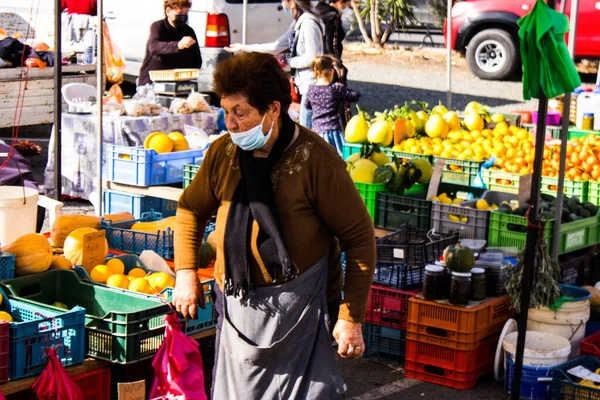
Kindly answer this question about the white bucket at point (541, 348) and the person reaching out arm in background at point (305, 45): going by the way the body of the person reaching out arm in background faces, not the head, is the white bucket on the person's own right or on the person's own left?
on the person's own left

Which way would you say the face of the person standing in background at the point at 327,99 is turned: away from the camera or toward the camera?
away from the camera

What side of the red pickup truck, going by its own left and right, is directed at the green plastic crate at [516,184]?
left

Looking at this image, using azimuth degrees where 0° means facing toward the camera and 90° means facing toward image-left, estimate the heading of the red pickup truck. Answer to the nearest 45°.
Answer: approximately 90°

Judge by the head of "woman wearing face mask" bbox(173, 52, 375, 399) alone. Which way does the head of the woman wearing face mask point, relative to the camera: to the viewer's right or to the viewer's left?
to the viewer's left

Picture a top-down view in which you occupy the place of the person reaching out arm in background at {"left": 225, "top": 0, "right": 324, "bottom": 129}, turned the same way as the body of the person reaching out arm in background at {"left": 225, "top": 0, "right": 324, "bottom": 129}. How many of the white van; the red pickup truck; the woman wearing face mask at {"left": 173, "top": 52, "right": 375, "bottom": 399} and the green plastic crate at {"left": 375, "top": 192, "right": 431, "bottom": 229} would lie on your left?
2

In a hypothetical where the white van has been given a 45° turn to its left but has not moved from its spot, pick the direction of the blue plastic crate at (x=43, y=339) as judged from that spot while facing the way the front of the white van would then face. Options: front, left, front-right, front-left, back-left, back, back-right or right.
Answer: left

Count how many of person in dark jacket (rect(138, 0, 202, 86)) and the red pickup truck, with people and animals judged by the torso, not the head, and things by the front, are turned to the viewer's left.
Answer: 1

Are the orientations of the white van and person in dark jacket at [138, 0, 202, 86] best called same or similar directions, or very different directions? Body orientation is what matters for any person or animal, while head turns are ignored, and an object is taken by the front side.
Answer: very different directions

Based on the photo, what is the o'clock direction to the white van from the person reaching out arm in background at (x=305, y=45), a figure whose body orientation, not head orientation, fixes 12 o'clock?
The white van is roughly at 2 o'clock from the person reaching out arm in background.

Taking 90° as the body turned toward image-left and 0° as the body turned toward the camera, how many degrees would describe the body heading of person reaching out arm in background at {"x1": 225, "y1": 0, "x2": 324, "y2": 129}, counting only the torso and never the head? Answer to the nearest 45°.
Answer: approximately 90°
